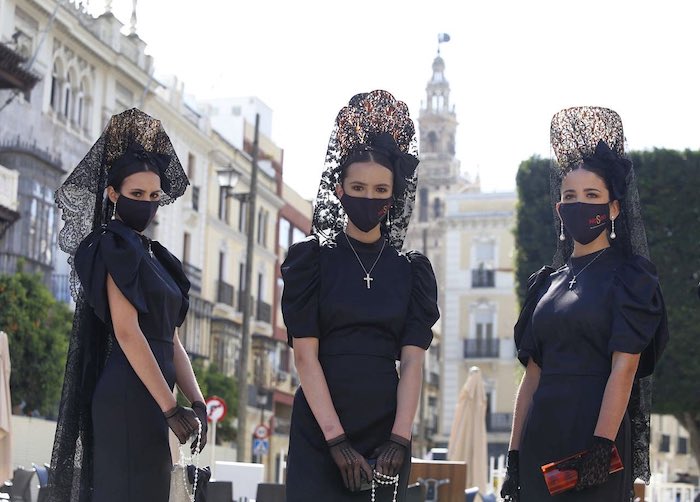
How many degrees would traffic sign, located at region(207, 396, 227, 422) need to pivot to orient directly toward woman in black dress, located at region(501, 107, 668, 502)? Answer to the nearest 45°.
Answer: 0° — it already faces them

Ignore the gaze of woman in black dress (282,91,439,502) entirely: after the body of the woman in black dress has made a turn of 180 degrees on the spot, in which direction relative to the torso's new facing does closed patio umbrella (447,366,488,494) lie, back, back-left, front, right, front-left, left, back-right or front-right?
front

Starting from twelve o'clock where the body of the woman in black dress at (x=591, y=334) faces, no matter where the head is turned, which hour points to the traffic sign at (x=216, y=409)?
The traffic sign is roughly at 4 o'clock from the woman in black dress.

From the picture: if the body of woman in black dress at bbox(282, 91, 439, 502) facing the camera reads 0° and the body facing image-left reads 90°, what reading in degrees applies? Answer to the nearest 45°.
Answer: approximately 0°

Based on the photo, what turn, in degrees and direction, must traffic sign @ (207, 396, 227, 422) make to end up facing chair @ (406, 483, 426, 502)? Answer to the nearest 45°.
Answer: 0° — it already faces it

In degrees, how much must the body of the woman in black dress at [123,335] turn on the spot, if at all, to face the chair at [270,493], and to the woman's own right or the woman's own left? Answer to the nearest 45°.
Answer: approximately 135° to the woman's own left

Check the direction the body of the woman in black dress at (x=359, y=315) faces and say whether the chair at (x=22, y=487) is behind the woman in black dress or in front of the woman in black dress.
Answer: behind

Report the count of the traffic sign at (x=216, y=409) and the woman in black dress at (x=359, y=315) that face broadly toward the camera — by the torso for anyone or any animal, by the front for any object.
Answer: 2

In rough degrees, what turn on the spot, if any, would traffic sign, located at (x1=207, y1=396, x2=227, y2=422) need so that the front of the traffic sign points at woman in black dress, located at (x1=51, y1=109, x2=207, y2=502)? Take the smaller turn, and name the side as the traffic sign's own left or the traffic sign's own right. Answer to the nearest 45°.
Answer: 0° — it already faces them

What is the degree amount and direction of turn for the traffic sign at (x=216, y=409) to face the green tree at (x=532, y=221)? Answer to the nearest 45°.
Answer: approximately 135° to its left
